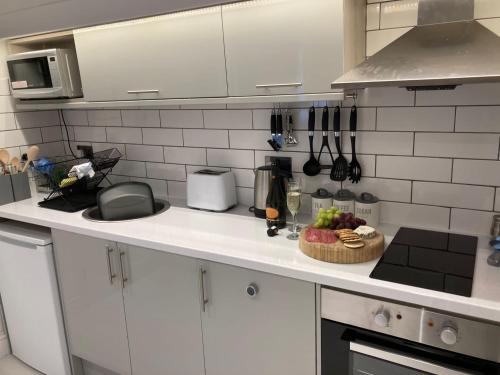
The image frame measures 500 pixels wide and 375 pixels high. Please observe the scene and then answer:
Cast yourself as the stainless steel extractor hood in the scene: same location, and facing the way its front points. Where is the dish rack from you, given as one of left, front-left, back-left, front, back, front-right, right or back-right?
right

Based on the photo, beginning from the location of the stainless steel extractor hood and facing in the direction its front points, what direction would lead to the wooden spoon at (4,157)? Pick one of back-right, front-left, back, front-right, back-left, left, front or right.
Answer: right

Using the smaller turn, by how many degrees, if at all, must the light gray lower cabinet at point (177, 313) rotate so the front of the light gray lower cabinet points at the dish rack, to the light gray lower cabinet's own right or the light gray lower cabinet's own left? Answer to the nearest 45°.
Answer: approximately 90° to the light gray lower cabinet's own right

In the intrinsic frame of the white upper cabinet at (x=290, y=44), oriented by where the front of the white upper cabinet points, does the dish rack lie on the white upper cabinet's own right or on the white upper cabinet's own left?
on the white upper cabinet's own right

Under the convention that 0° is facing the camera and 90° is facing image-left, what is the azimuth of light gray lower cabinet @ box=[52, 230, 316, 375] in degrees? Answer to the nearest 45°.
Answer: approximately 45°

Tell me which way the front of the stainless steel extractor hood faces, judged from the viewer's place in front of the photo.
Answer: facing the viewer

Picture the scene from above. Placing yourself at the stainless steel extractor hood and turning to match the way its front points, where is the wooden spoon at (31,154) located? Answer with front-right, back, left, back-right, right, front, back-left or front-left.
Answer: right

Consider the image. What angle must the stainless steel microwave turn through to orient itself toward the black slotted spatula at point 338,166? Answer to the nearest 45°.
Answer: approximately 90° to its left

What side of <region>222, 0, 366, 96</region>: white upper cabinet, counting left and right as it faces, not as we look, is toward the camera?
front

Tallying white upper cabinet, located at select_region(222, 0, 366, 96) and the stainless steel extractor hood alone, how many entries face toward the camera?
2

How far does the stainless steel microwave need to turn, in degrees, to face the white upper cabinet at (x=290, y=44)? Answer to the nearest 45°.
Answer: approximately 90° to its left
